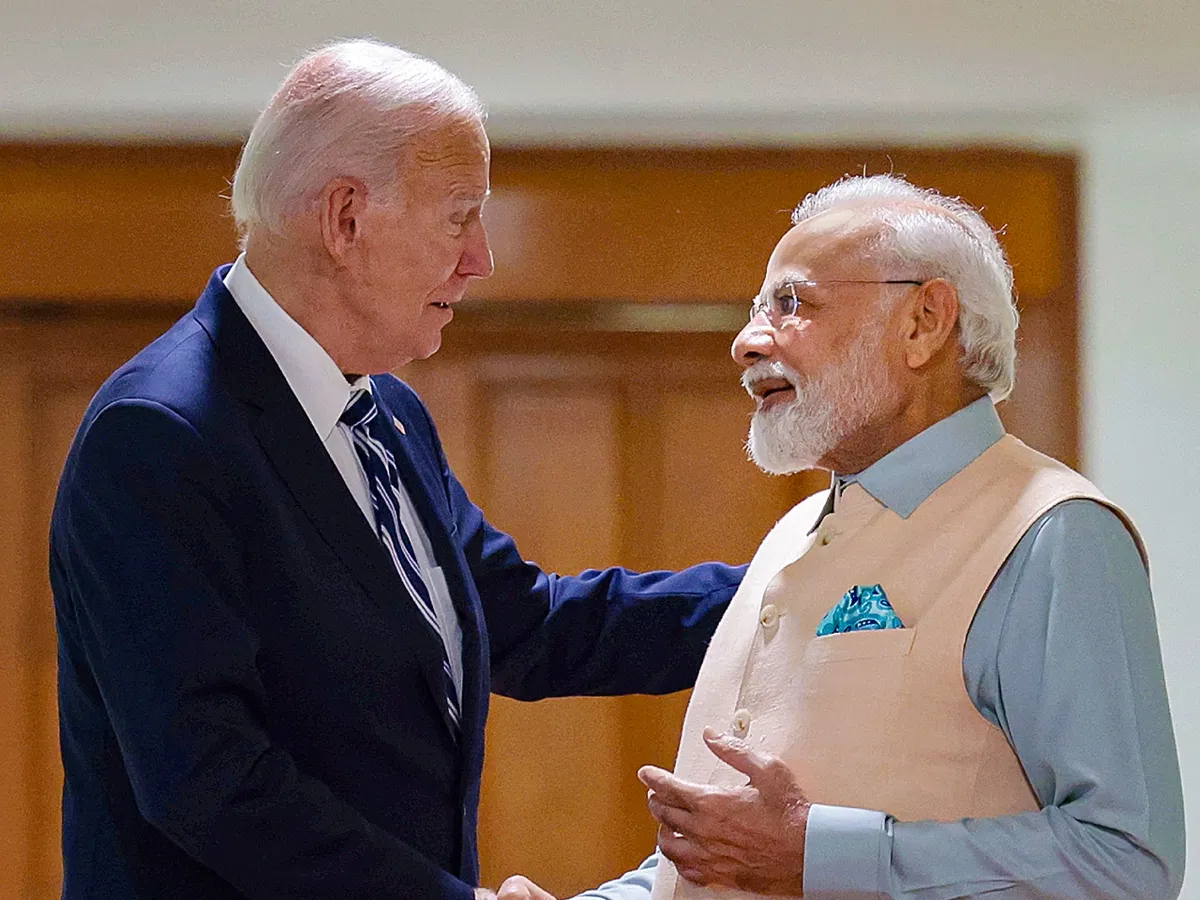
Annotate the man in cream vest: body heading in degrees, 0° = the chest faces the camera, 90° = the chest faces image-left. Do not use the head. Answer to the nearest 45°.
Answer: approximately 45°

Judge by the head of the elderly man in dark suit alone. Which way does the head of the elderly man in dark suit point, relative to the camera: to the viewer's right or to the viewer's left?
to the viewer's right
